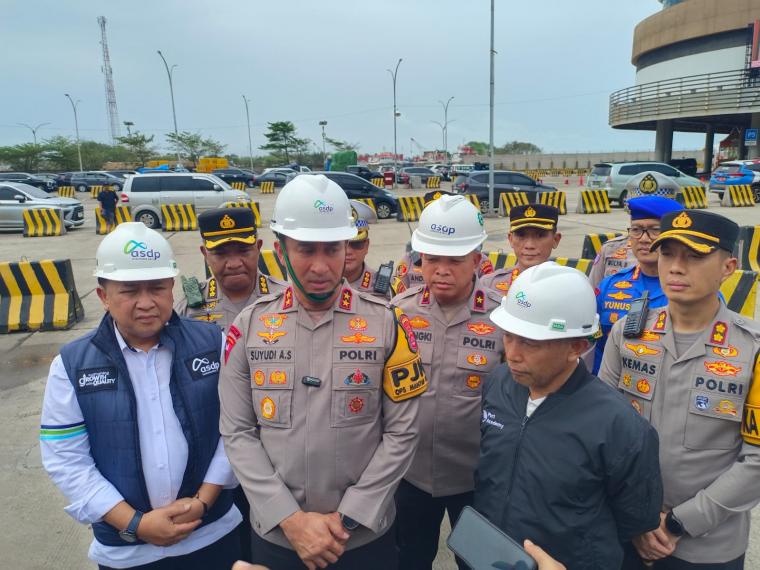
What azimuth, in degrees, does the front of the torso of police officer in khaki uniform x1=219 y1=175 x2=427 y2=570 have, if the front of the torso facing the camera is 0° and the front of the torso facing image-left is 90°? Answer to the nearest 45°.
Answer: approximately 0°

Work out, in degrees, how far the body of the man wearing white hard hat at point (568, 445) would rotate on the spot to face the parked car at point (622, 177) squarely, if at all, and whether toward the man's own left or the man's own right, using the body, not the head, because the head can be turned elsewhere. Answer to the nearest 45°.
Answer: approximately 135° to the man's own right

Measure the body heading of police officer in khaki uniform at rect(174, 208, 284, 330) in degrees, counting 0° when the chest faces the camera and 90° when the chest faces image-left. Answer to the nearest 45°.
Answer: approximately 0°

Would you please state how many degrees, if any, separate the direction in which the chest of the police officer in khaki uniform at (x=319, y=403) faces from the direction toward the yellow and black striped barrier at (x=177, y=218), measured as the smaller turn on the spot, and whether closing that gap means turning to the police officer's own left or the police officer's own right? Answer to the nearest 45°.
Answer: approximately 180°

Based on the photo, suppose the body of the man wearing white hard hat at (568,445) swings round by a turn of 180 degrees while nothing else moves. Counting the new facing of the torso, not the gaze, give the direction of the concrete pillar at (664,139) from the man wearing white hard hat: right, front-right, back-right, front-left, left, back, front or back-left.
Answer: front-left
